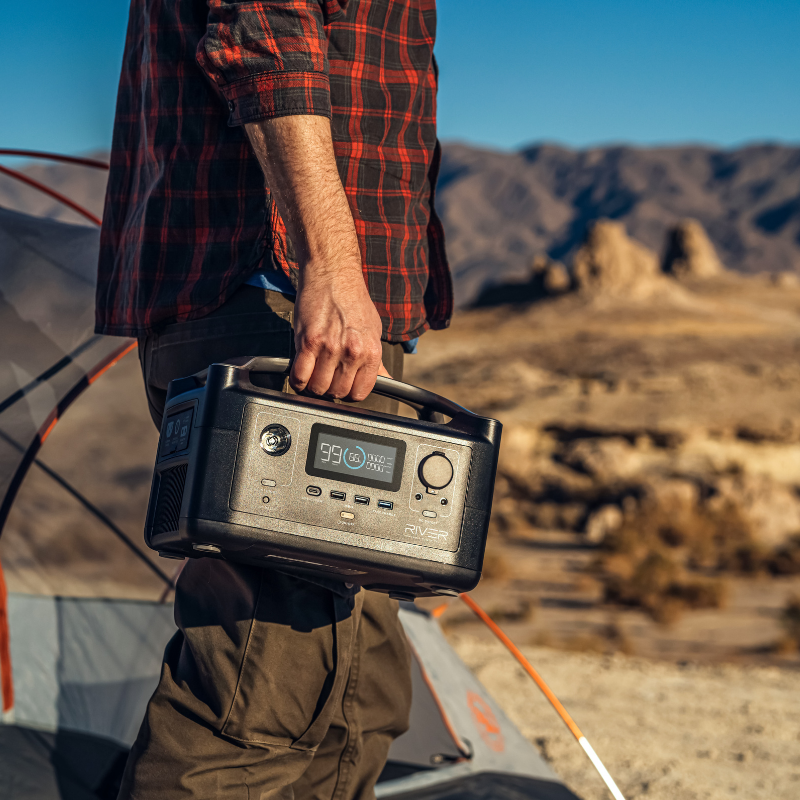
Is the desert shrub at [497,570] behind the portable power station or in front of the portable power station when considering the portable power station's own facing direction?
behind

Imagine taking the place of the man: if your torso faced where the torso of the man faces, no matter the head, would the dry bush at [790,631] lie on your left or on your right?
on your left

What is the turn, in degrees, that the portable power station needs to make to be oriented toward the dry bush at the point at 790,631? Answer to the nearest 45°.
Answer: approximately 135° to its left

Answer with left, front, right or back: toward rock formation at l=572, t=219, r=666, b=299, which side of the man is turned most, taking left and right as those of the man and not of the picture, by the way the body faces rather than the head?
left

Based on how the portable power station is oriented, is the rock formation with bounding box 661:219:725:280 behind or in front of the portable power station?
behind

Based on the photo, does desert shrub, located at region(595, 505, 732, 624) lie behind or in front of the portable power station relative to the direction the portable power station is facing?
behind

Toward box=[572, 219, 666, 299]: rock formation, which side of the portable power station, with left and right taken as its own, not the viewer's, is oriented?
back

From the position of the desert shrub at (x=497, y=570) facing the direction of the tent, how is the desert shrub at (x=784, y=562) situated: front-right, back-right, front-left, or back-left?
back-left

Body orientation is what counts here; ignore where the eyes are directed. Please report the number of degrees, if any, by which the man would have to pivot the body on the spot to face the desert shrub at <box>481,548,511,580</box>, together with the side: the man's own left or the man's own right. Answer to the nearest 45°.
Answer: approximately 90° to the man's own left

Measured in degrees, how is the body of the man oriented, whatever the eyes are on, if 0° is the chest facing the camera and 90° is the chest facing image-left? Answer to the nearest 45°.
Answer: approximately 270°

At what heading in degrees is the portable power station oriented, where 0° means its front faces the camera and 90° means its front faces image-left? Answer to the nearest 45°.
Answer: approximately 0°
